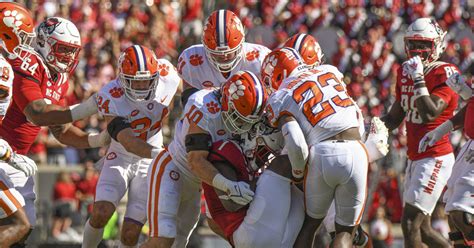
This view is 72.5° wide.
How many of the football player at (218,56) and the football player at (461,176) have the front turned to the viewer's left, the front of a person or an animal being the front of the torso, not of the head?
1

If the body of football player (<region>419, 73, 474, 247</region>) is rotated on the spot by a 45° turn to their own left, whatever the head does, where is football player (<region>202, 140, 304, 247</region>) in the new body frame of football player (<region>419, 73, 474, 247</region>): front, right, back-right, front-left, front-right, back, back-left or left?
front

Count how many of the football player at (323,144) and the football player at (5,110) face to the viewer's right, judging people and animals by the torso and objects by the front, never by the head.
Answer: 1

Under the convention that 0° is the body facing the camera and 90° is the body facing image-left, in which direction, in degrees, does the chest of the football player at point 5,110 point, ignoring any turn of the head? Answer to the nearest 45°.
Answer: approximately 270°

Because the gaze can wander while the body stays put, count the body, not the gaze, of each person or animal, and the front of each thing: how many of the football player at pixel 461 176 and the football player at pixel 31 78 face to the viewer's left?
1

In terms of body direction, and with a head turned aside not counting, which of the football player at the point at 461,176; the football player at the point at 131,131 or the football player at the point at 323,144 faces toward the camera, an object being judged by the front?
the football player at the point at 131,131

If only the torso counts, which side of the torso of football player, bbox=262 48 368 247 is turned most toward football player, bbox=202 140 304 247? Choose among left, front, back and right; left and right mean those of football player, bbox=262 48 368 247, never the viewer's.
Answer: left

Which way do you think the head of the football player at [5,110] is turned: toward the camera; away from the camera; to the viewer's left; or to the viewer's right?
to the viewer's right

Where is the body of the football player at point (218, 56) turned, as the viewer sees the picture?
toward the camera

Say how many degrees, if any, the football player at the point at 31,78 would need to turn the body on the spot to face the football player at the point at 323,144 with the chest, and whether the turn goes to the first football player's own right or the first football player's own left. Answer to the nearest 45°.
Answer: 0° — they already face them

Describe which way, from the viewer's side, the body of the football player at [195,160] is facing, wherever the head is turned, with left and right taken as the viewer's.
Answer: facing the viewer and to the right of the viewer

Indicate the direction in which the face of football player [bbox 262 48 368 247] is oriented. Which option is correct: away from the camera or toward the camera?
away from the camera
